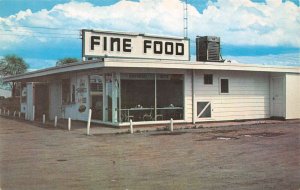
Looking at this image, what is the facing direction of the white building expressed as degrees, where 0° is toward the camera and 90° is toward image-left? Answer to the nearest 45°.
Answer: approximately 45°
